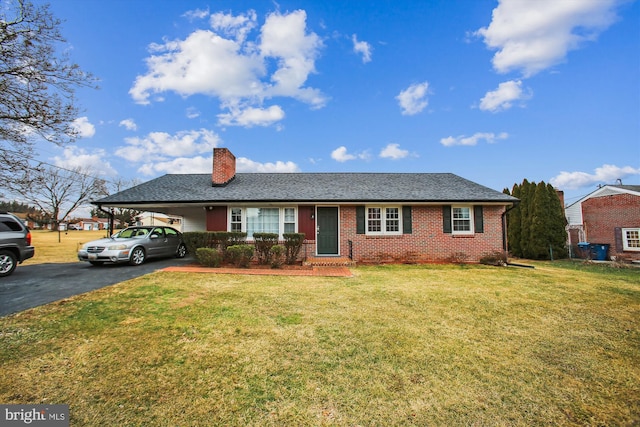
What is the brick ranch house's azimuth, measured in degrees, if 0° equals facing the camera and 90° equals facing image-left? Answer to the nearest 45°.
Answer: approximately 0°

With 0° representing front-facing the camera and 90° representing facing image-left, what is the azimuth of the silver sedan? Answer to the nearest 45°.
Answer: approximately 45°

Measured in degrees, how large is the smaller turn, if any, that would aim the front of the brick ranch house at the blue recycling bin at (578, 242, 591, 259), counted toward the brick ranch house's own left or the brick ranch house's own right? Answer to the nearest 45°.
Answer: approximately 90° to the brick ranch house's own left

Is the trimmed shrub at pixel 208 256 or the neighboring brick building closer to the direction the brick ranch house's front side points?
the trimmed shrub

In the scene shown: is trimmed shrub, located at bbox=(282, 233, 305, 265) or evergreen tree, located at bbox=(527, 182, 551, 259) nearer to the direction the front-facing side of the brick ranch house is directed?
the trimmed shrub

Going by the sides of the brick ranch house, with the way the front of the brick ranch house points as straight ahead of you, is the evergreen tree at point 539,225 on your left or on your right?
on your left

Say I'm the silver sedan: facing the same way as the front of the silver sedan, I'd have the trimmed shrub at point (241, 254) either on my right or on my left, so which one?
on my left
